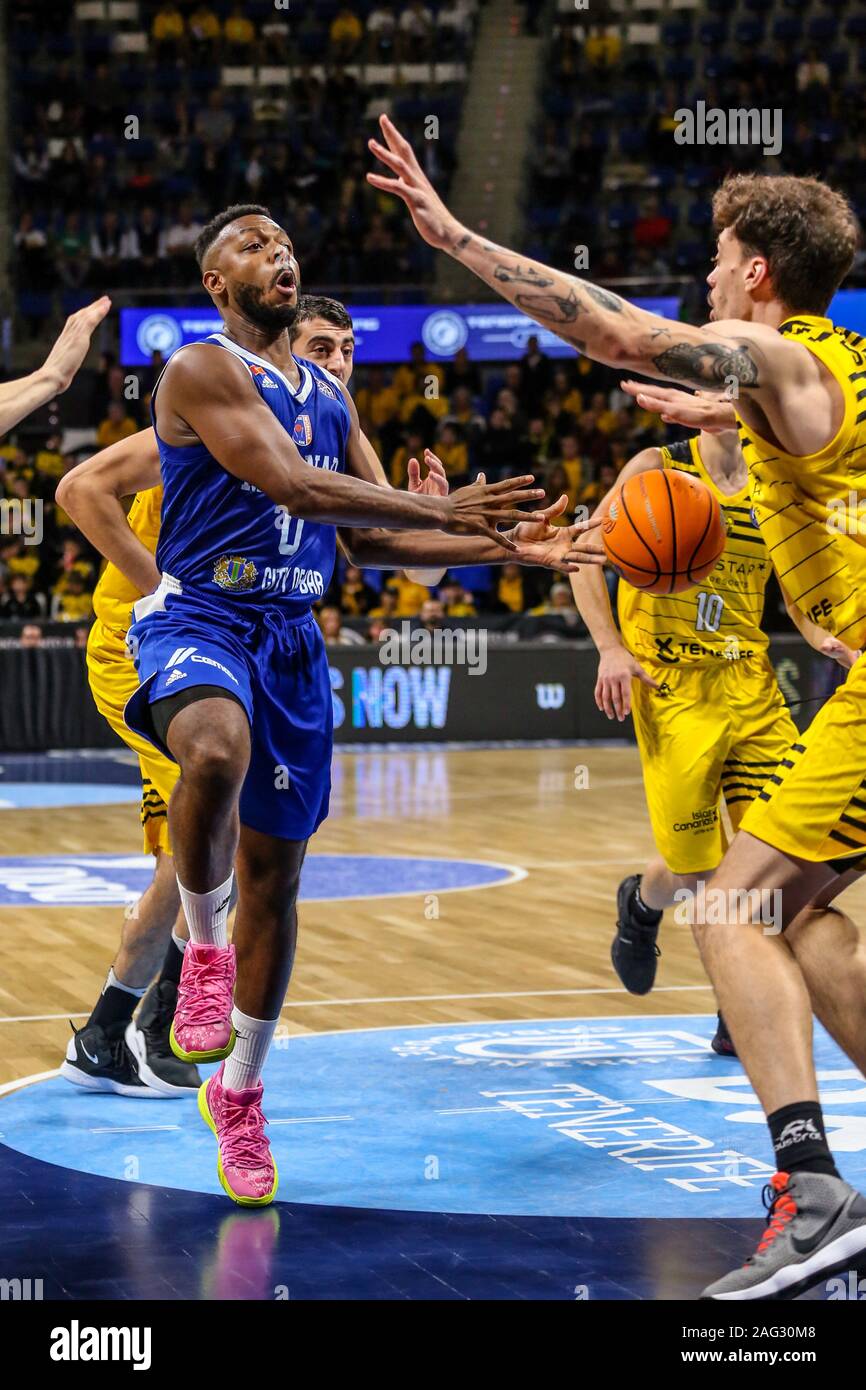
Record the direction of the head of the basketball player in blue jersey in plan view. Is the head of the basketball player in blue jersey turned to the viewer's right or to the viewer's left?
to the viewer's right

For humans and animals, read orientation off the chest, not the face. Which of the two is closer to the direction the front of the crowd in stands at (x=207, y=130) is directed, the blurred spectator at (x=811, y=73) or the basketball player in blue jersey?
the basketball player in blue jersey

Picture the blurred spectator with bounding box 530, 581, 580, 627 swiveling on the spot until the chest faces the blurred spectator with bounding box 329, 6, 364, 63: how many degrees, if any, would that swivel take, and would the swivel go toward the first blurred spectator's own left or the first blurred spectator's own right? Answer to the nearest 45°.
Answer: approximately 180°

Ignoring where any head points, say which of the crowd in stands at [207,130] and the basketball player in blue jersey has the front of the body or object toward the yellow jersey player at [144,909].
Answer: the crowd in stands

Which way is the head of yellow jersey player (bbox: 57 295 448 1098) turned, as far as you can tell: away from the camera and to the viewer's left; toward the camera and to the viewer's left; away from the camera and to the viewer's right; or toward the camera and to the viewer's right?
toward the camera and to the viewer's right

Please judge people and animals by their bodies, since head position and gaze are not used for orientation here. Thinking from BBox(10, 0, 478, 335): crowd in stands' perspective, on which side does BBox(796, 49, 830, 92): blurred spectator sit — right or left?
on their left

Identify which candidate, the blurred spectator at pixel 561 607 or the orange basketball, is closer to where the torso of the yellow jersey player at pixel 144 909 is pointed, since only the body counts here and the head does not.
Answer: the orange basketball

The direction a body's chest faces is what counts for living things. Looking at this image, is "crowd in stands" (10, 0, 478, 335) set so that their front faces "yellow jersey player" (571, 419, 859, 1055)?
yes
